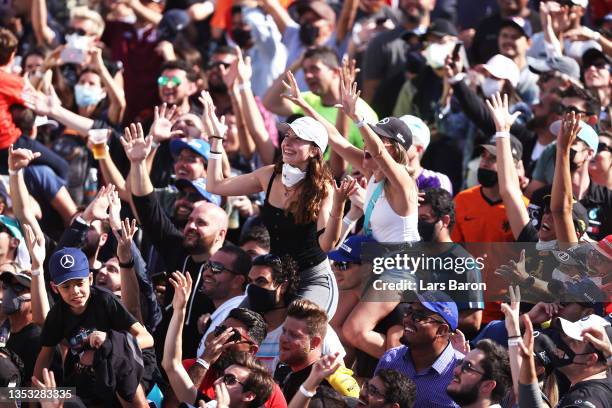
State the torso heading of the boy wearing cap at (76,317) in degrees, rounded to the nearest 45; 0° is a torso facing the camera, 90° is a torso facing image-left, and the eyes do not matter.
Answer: approximately 0°

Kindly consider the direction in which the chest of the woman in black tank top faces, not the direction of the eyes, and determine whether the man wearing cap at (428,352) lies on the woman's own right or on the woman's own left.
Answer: on the woman's own left

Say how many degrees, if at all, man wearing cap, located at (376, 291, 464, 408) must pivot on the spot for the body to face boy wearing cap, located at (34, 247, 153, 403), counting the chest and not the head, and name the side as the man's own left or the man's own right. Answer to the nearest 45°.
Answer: approximately 45° to the man's own right
